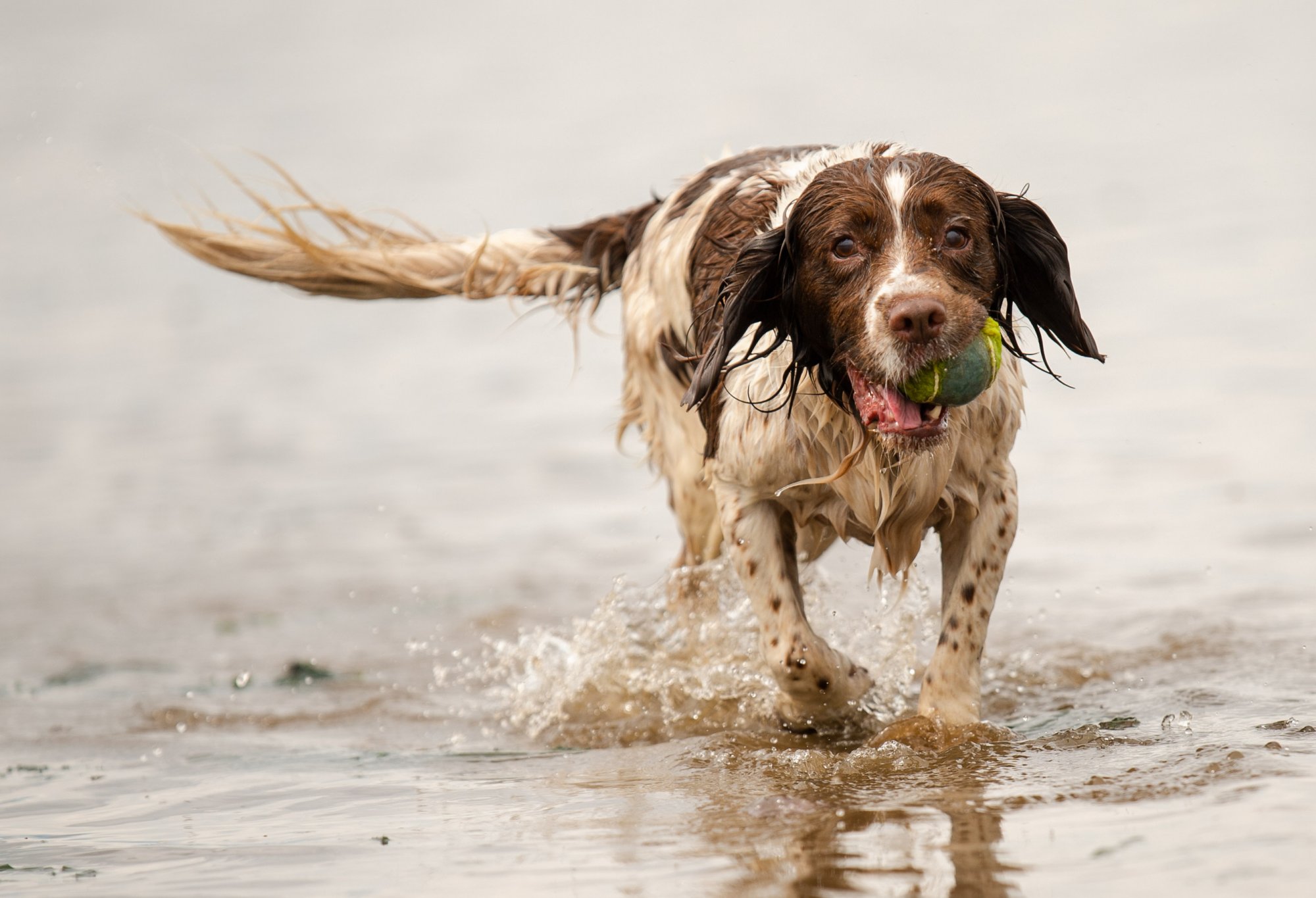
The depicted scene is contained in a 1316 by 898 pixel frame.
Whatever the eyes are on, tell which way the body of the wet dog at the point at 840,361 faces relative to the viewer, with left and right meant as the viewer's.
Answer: facing the viewer and to the right of the viewer
